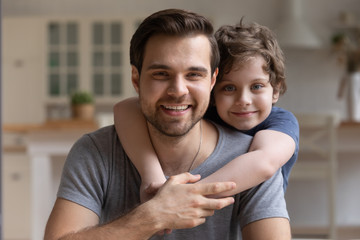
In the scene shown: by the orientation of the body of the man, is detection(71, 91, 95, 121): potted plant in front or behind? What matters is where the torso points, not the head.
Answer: behind

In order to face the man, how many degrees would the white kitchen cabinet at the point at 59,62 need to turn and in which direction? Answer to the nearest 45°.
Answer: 0° — it already faces them

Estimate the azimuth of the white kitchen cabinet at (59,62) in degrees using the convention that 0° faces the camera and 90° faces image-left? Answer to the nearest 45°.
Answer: approximately 0°

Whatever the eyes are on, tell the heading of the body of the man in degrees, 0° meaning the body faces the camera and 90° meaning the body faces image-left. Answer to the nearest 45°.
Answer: approximately 0°

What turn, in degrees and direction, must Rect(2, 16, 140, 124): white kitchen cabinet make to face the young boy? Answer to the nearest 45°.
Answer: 0° — it already faces them

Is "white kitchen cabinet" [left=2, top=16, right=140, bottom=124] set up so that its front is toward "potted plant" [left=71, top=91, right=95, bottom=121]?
yes

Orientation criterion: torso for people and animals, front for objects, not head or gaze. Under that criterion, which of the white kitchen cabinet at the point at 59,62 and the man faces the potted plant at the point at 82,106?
the white kitchen cabinet

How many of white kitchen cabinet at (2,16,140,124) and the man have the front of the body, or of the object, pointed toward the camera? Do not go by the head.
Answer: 2
